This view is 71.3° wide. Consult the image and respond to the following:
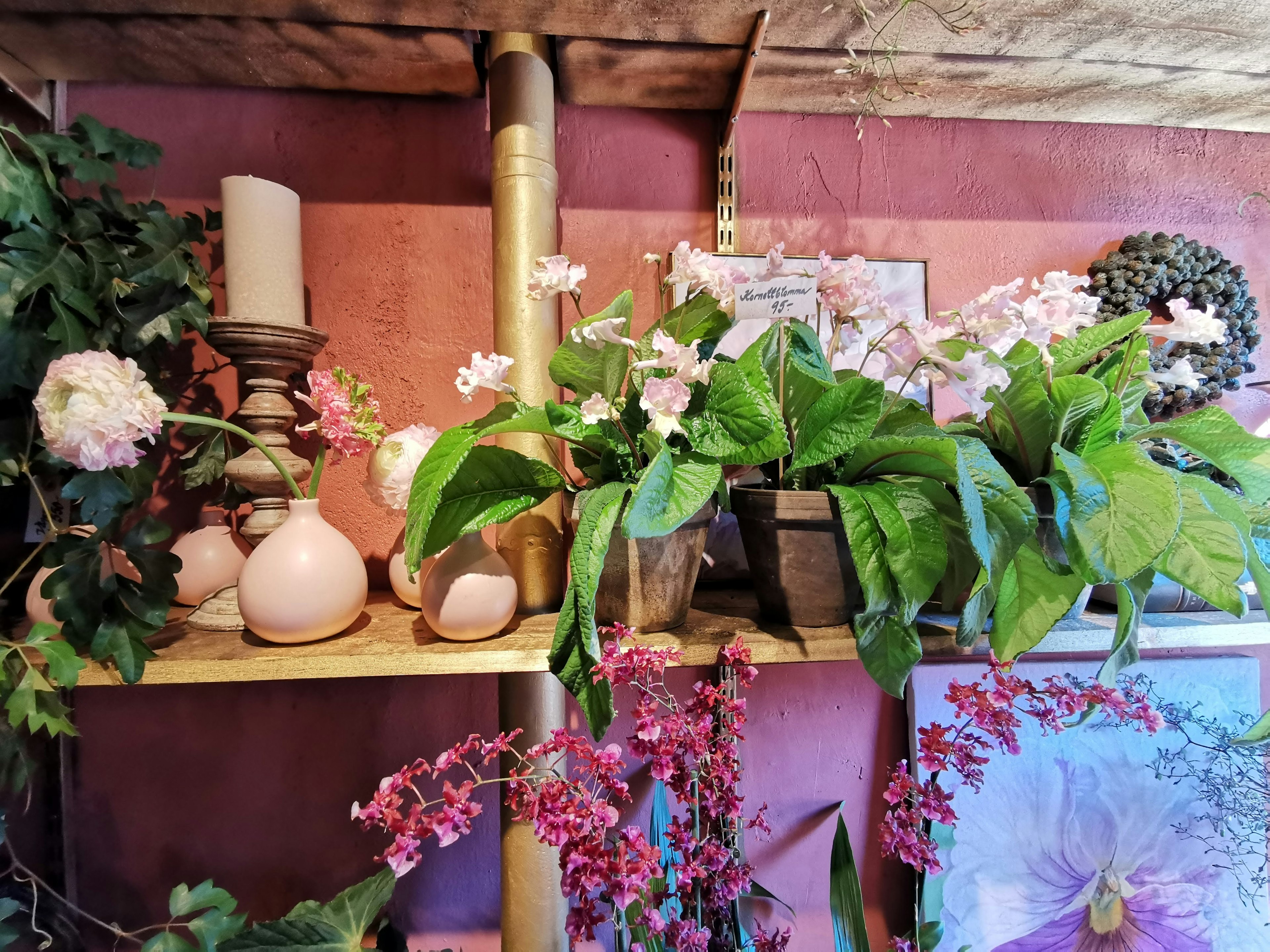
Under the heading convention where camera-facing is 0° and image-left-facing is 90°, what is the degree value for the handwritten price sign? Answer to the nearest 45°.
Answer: approximately 0°

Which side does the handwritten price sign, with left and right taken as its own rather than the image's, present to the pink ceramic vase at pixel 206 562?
right
